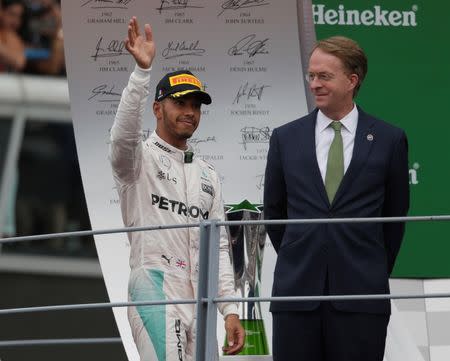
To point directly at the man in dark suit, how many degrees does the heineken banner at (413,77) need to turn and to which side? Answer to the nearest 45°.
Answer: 0° — it already faces them

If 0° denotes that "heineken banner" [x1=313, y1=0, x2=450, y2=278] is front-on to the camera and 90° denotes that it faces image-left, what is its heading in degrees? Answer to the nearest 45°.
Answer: approximately 0°

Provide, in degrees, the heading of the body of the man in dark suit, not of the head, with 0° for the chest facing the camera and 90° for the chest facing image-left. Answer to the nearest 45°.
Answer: approximately 0°

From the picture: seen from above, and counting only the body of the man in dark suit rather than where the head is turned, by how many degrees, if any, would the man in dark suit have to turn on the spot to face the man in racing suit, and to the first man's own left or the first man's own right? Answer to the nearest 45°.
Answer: approximately 90° to the first man's own right

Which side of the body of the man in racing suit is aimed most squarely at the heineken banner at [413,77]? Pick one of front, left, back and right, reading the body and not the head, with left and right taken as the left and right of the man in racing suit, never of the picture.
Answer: left

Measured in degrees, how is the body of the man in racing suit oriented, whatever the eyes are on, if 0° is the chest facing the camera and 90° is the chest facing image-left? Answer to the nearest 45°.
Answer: approximately 315°

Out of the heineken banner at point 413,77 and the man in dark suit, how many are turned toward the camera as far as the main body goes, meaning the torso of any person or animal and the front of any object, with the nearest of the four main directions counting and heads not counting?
2

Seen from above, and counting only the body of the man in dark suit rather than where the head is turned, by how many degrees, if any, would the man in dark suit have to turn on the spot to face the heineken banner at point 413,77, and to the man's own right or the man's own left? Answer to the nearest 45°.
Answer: approximately 180°
